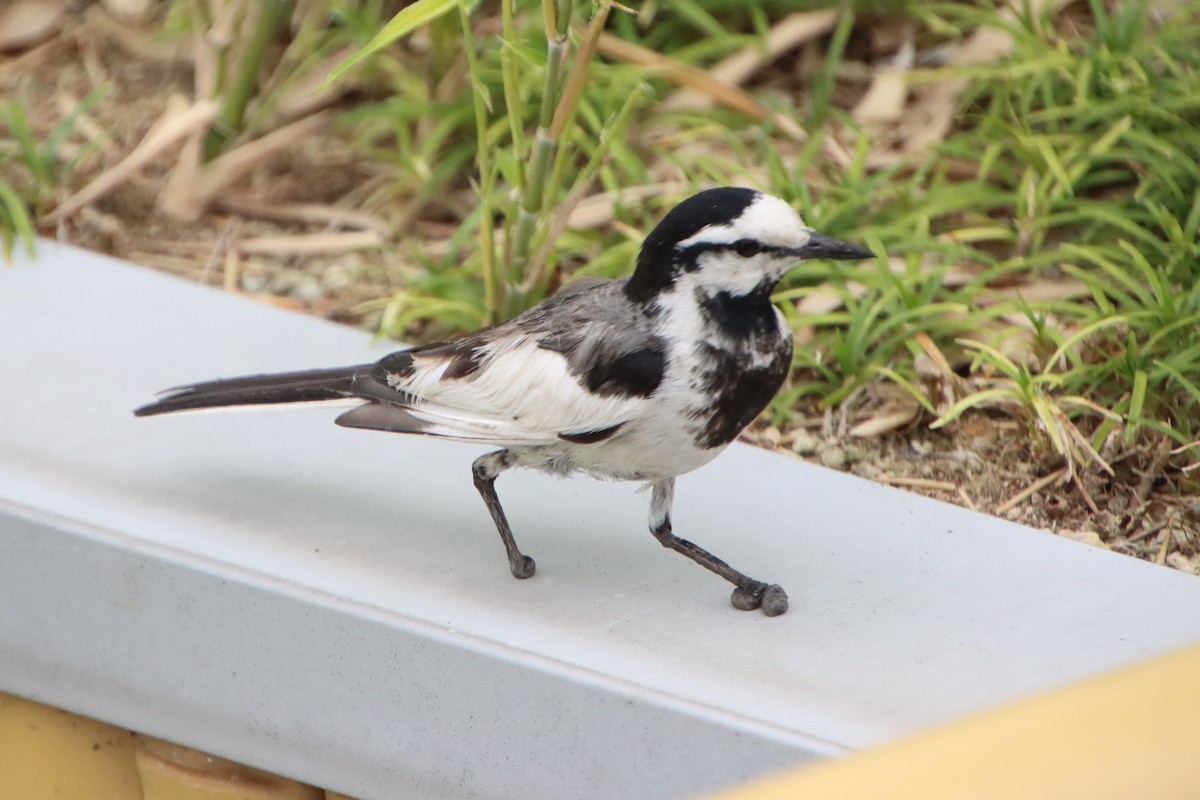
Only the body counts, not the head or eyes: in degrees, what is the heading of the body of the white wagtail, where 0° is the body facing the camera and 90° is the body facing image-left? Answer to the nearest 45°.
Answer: approximately 270°

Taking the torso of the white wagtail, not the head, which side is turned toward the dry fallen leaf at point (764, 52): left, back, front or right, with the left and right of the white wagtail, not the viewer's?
left

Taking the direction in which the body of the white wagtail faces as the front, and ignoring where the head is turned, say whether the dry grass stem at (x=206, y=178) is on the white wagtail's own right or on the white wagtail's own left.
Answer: on the white wagtail's own left

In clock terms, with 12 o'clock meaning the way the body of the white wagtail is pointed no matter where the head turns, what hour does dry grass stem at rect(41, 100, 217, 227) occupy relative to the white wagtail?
The dry grass stem is roughly at 8 o'clock from the white wagtail.
